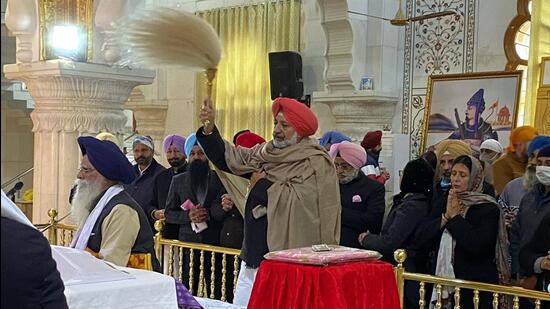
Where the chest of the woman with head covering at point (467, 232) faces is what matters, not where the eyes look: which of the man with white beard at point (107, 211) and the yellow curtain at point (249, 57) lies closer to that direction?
the man with white beard

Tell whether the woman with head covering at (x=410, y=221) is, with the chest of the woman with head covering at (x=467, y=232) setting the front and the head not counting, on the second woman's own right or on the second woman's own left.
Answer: on the second woman's own right

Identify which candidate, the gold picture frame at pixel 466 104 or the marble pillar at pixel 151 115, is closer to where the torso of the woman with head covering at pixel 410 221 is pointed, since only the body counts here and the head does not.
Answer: the marble pillar

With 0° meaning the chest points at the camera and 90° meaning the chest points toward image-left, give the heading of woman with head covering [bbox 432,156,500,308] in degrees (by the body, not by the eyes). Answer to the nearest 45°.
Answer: approximately 45°

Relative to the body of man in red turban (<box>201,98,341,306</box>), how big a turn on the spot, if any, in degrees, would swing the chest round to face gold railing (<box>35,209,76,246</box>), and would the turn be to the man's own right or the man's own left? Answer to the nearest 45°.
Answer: approximately 90° to the man's own right

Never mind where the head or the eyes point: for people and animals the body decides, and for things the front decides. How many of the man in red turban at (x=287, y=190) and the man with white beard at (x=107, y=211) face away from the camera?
0
